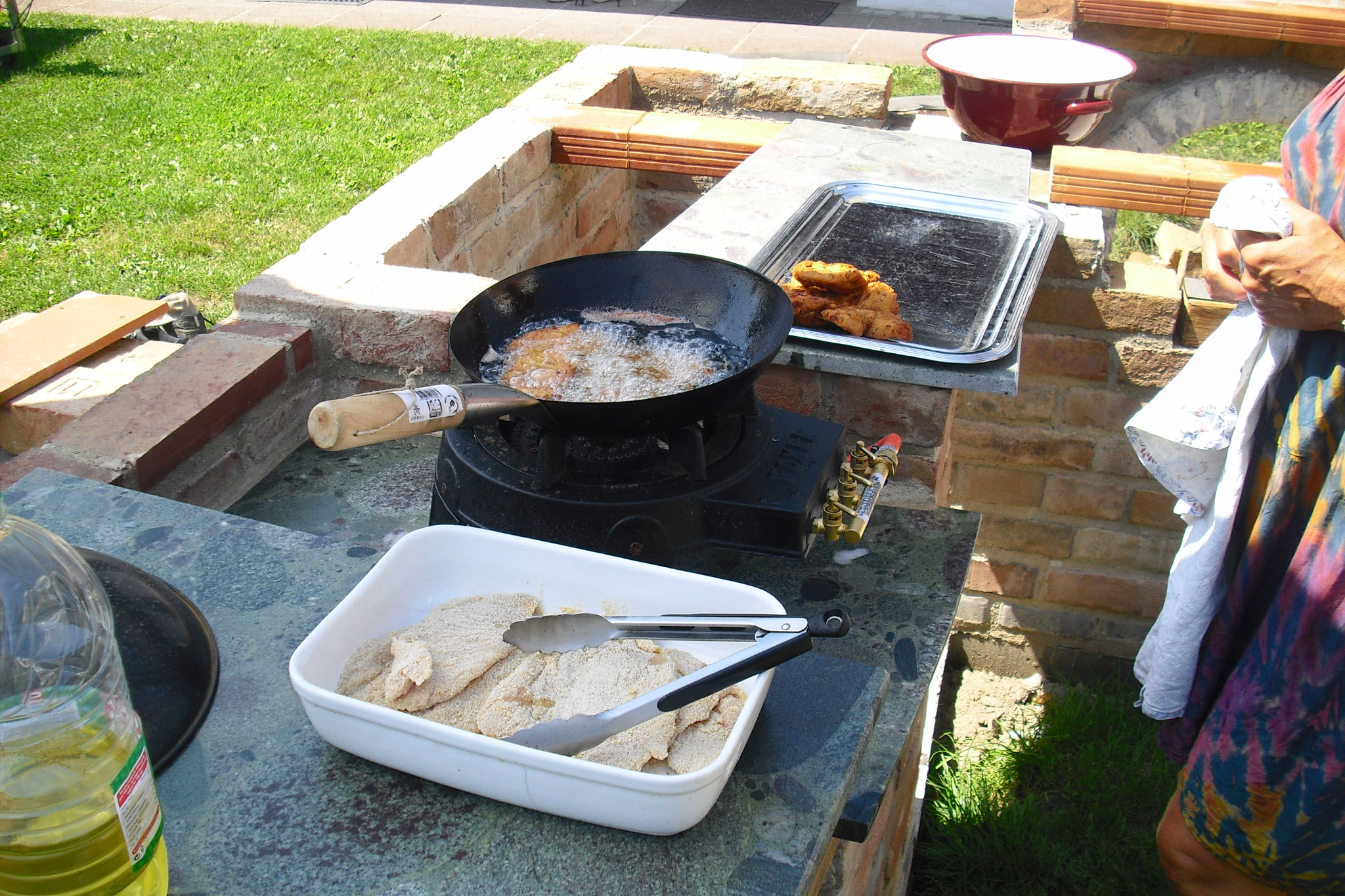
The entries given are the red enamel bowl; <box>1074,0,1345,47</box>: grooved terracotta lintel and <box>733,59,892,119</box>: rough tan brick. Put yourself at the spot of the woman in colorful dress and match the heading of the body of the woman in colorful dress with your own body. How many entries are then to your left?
0

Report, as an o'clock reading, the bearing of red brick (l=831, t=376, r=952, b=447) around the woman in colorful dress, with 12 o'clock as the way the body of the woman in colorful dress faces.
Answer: The red brick is roughly at 12 o'clock from the woman in colorful dress.

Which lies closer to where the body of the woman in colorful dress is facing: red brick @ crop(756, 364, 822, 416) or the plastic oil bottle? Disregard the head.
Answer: the red brick

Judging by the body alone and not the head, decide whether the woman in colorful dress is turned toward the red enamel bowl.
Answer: no

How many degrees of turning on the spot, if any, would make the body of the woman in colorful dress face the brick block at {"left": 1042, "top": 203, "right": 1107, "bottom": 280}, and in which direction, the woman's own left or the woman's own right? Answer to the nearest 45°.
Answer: approximately 45° to the woman's own right

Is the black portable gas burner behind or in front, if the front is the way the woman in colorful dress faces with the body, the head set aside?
in front

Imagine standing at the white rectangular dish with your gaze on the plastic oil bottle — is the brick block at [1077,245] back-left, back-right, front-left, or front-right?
back-right

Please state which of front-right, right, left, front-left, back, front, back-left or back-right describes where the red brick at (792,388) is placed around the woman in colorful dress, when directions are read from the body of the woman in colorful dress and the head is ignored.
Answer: front

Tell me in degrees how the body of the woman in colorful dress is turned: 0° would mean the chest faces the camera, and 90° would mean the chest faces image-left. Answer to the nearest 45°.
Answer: approximately 90°

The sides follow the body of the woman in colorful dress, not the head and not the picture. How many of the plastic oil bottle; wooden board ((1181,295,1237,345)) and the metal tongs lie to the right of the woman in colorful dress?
1

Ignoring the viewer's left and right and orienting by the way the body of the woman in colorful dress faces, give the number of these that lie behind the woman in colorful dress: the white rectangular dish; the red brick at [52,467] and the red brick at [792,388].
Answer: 0

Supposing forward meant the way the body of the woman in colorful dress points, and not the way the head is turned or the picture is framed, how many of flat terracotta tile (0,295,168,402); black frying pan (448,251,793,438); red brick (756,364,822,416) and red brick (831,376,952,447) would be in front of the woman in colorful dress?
4

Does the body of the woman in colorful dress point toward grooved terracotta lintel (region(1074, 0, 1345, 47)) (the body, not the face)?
no

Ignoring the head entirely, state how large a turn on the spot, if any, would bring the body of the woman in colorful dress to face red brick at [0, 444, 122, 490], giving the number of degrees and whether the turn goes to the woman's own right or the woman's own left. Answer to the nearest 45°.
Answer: approximately 45° to the woman's own left

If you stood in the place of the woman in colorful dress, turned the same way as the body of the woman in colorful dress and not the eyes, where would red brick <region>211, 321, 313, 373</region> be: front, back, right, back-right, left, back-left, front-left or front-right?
front

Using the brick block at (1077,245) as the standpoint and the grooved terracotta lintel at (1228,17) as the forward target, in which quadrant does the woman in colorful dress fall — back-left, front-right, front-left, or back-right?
back-right

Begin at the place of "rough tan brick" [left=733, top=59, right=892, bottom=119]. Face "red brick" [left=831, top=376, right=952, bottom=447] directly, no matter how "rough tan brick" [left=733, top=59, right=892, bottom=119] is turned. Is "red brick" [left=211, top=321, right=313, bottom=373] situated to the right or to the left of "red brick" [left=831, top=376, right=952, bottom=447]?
right
